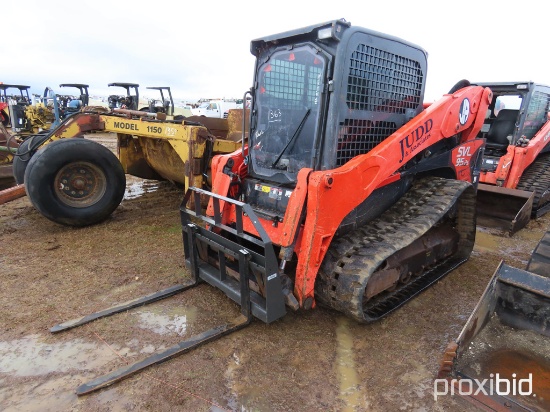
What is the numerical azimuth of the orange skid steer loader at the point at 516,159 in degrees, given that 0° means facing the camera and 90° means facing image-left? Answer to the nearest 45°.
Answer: approximately 45°

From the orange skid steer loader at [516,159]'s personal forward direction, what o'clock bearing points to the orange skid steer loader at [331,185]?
the orange skid steer loader at [331,185] is roughly at 11 o'clock from the orange skid steer loader at [516,159].

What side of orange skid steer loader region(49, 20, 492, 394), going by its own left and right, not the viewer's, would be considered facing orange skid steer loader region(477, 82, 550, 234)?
back

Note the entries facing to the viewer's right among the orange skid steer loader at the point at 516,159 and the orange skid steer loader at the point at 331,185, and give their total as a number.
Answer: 0
